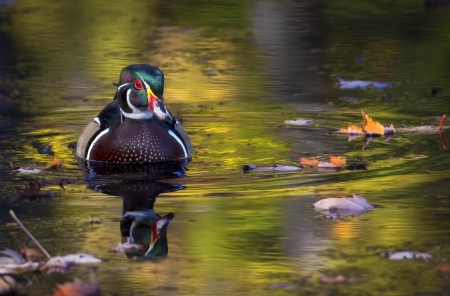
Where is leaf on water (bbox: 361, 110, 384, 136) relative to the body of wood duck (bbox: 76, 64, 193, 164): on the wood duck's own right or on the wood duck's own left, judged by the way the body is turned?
on the wood duck's own left

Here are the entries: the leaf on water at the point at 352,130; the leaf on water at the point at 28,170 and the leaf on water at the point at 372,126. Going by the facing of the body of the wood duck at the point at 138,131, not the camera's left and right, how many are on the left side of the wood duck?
2

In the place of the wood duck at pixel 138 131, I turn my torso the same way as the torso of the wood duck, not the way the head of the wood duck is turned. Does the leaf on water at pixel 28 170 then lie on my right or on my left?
on my right

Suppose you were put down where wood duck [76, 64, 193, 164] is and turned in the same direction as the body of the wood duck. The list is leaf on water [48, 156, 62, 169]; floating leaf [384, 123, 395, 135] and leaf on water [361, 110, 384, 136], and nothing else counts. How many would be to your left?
2

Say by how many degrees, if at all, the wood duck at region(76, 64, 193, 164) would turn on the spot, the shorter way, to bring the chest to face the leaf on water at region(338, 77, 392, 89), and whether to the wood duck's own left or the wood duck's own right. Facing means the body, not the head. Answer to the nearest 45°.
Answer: approximately 135° to the wood duck's own left

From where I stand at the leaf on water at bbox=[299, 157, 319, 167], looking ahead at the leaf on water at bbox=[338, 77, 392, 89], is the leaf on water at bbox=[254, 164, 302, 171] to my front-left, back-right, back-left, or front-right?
back-left

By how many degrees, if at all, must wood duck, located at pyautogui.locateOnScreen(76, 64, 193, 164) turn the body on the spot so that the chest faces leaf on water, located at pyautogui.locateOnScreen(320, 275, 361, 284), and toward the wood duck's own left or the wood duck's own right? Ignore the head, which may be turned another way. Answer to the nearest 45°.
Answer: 0° — it already faces it

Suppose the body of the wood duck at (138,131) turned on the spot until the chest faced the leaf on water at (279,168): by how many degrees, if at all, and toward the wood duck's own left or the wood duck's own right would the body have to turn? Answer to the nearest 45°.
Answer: approximately 45° to the wood duck's own left

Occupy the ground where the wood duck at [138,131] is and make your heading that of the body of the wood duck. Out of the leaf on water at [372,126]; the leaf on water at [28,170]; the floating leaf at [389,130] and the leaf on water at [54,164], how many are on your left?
2

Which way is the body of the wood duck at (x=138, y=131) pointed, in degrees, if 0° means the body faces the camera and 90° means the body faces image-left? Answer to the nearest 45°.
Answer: approximately 0°

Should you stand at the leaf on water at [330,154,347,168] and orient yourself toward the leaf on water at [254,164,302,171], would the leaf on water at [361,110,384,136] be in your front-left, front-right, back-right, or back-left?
back-right
